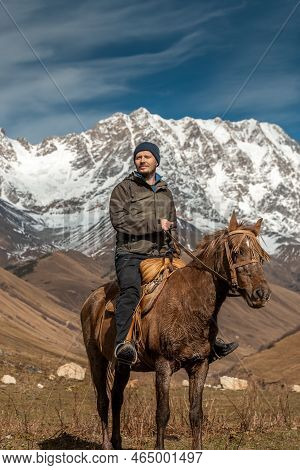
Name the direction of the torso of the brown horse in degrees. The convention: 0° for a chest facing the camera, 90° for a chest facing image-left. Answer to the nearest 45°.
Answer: approximately 315°

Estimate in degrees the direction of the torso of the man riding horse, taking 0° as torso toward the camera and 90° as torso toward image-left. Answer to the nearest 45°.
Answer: approximately 315°
